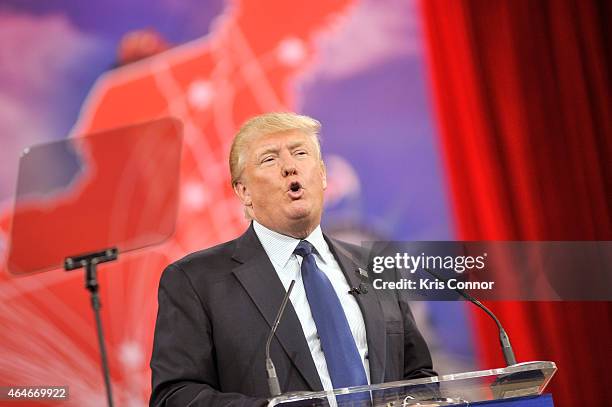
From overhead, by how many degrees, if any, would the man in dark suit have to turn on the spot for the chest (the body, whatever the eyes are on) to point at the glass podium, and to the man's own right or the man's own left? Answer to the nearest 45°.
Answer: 0° — they already face it

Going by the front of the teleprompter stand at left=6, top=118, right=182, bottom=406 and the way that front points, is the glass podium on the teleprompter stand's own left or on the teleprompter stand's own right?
on the teleprompter stand's own right

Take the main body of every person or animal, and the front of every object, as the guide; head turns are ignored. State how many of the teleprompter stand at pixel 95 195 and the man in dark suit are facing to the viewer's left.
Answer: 0

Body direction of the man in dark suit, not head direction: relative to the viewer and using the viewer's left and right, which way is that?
facing the viewer and to the right of the viewer

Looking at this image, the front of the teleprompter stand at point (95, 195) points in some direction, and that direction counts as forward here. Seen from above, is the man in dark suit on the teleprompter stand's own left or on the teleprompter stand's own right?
on the teleprompter stand's own right

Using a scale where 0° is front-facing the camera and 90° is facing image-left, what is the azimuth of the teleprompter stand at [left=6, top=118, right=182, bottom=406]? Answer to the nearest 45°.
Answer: approximately 225°
